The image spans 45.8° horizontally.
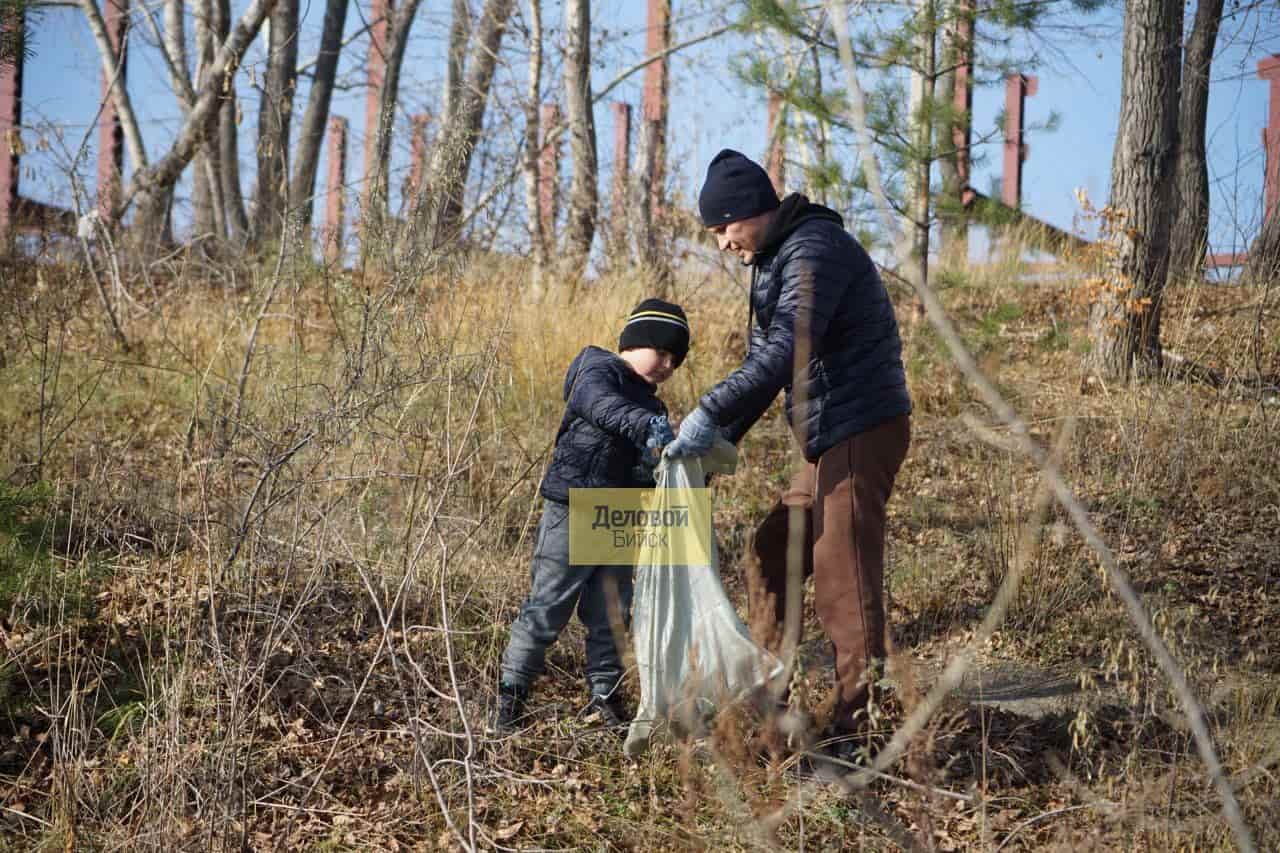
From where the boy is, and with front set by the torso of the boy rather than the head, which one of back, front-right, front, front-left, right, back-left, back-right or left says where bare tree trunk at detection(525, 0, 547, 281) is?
back-left

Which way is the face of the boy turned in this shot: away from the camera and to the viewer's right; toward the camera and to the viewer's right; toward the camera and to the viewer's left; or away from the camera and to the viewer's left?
toward the camera and to the viewer's right

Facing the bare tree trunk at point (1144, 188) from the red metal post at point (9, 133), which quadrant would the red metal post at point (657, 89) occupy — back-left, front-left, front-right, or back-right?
front-left

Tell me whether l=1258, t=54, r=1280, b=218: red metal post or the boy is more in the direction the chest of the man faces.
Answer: the boy

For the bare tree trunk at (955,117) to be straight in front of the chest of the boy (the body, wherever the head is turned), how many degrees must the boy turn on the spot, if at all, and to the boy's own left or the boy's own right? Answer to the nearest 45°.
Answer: approximately 90° to the boy's own left

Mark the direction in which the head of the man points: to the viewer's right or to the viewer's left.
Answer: to the viewer's left

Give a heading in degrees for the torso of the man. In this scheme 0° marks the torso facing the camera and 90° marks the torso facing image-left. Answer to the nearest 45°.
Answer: approximately 90°

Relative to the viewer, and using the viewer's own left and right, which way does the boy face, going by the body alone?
facing the viewer and to the right of the viewer

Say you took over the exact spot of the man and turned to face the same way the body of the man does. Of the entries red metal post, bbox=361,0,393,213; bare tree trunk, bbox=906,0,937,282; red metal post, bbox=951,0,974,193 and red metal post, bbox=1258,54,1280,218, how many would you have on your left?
0

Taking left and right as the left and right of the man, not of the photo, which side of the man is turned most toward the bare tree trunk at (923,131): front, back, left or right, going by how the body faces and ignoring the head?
right

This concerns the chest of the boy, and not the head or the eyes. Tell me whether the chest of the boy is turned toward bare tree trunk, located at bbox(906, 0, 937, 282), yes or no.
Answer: no

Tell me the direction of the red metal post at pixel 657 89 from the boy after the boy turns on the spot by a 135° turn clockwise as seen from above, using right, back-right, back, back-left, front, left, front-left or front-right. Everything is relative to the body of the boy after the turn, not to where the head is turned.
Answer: right

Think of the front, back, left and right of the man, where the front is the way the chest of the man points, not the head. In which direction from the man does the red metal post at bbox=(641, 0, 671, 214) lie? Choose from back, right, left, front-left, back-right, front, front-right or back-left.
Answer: right

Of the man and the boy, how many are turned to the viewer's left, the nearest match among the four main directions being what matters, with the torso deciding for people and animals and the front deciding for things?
1

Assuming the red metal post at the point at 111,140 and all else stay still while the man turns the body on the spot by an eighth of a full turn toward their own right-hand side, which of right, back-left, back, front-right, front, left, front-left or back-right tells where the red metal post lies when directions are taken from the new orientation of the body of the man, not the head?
front
